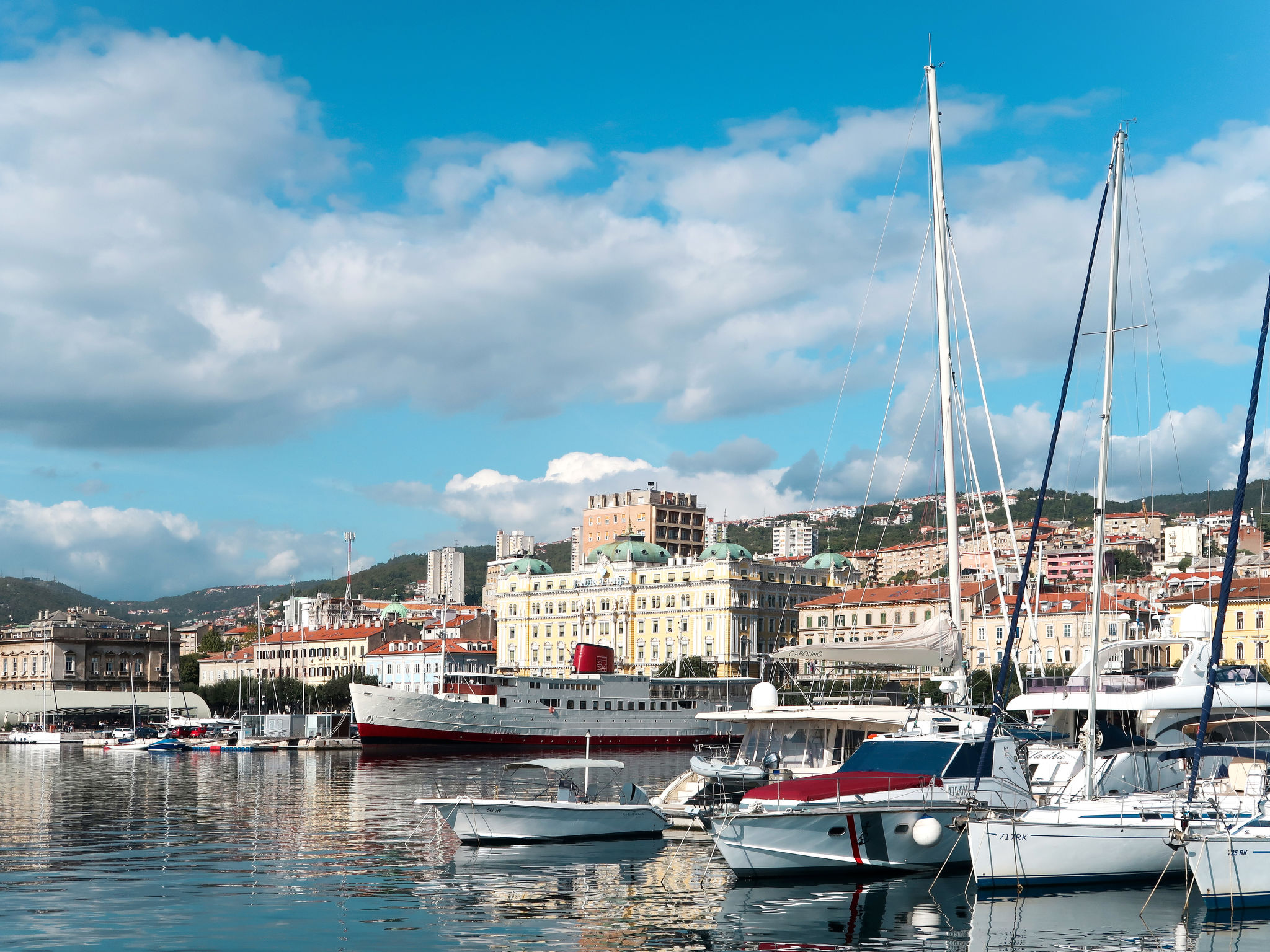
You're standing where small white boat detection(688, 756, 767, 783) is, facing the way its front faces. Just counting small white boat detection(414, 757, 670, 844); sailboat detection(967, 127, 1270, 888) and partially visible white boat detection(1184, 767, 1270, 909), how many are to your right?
0

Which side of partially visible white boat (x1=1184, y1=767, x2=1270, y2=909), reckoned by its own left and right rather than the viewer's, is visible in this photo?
left

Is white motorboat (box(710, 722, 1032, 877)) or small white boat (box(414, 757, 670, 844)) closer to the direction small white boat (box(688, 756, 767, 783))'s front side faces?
the small white boat

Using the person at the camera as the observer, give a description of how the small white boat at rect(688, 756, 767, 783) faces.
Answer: facing to the left of the viewer

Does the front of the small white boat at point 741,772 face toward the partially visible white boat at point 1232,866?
no

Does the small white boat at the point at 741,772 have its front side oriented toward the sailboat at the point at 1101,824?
no
